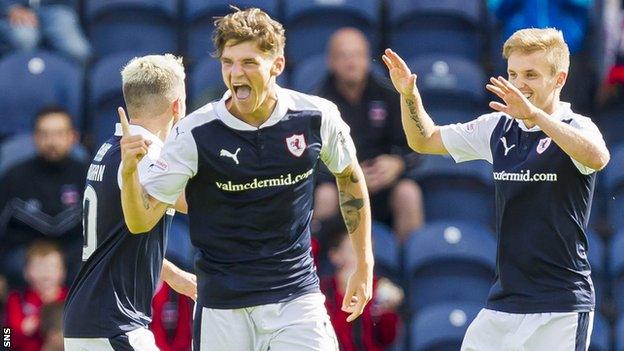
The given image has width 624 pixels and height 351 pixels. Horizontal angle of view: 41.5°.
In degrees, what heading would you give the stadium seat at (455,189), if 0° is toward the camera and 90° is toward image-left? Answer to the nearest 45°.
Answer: approximately 0°

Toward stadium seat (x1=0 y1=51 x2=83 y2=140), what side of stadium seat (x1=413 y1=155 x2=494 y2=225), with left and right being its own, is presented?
right

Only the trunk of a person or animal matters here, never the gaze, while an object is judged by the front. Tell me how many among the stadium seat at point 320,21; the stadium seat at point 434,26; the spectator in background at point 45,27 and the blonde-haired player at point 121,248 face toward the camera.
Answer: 3

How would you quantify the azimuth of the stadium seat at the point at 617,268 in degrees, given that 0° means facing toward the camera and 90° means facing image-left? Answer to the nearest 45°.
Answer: approximately 0°
